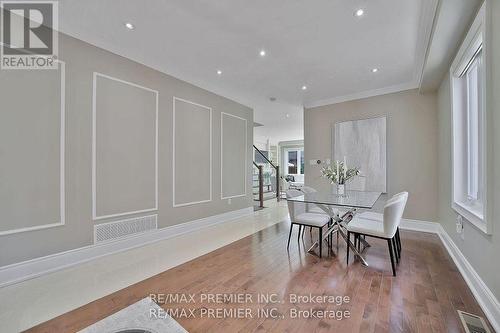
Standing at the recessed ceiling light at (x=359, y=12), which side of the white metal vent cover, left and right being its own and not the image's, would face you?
front

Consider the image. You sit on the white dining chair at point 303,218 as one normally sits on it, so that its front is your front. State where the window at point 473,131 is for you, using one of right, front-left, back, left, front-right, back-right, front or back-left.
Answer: front-left

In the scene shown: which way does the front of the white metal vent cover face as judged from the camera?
facing the viewer and to the right of the viewer

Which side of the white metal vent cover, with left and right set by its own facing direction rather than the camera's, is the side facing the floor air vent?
front

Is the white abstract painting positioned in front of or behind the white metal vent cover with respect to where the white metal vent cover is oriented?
in front

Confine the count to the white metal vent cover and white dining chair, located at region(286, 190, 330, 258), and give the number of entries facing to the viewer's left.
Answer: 0

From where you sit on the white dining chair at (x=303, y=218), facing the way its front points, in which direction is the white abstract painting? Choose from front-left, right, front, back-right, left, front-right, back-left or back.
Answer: left

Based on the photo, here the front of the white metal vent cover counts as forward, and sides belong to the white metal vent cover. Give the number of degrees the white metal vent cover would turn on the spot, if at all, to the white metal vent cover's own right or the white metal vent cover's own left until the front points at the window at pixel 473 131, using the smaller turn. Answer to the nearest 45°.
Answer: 0° — it already faces it

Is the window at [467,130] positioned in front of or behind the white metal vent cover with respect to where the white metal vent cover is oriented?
in front
